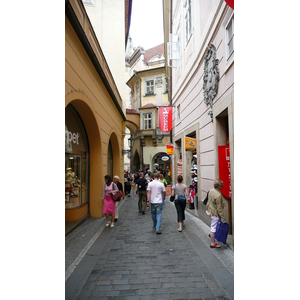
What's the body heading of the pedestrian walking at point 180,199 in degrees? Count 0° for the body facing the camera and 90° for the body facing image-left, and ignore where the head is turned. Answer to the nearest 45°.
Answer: approximately 180°

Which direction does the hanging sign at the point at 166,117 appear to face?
toward the camera

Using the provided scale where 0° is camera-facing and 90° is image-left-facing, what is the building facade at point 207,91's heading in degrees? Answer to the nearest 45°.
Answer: approximately 90°

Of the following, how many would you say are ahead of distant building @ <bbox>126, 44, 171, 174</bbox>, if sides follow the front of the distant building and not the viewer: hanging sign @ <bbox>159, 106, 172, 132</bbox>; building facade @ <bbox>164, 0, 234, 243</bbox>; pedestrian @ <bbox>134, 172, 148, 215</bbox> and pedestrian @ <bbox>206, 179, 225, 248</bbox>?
4

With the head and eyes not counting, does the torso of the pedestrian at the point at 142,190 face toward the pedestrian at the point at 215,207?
no

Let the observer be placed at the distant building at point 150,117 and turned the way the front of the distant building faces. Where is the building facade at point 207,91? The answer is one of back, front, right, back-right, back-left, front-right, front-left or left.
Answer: front

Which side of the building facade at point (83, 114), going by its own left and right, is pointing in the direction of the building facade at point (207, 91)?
front

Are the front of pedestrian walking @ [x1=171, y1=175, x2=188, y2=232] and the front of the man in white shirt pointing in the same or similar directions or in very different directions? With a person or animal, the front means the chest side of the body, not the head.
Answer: same or similar directions

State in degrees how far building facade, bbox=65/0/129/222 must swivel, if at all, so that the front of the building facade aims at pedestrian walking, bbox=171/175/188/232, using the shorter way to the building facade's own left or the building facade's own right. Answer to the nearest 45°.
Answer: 0° — it already faces them
